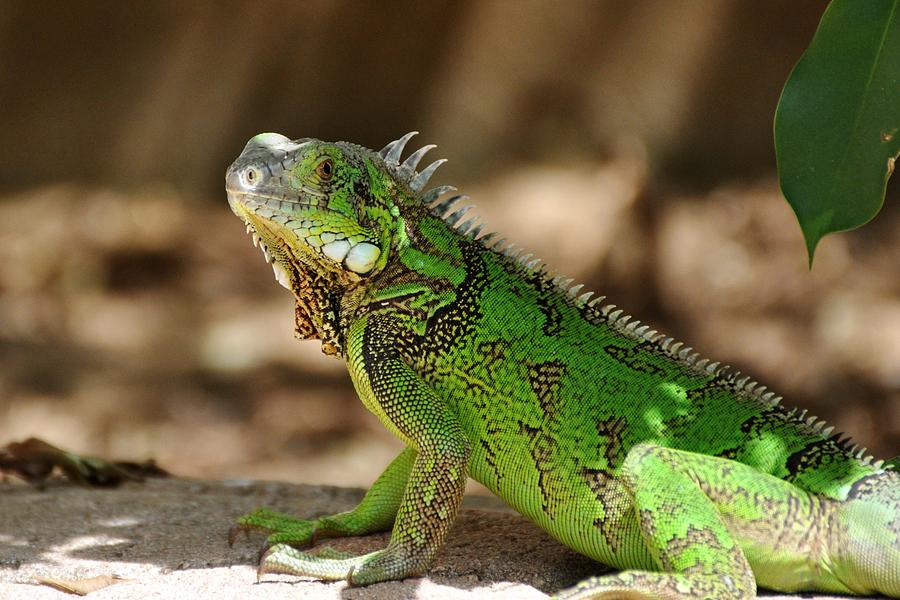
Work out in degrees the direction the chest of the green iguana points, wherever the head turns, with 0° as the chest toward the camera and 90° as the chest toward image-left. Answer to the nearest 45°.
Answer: approximately 90°
